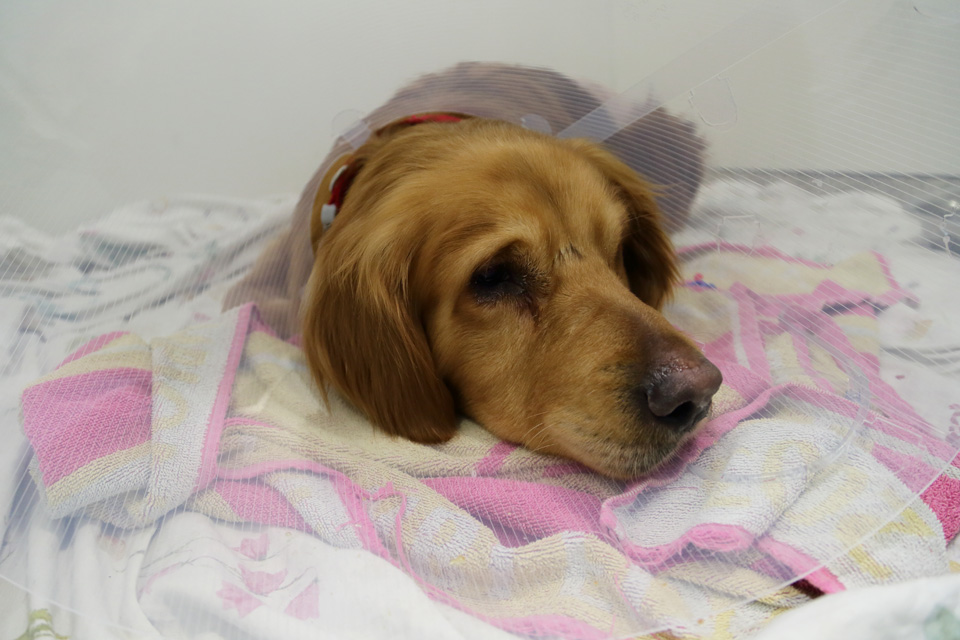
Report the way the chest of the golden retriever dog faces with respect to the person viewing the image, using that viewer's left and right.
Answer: facing the viewer and to the right of the viewer
